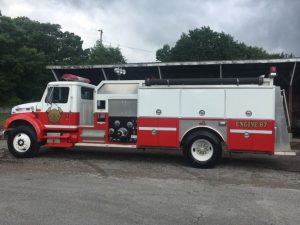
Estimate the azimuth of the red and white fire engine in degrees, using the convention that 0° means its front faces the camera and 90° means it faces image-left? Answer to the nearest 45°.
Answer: approximately 90°
